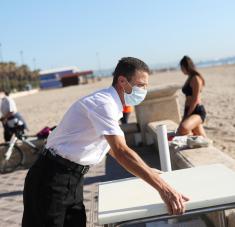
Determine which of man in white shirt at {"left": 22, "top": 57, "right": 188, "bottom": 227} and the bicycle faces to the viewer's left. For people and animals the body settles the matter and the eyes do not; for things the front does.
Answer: the bicycle

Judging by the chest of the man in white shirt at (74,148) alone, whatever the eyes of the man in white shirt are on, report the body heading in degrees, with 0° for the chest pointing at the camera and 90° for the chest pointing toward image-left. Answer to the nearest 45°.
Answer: approximately 270°

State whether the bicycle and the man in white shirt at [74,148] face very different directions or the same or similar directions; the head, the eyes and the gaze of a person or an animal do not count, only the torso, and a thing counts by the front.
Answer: very different directions

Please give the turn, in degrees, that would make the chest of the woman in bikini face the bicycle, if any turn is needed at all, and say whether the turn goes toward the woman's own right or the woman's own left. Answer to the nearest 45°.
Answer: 0° — they already face it

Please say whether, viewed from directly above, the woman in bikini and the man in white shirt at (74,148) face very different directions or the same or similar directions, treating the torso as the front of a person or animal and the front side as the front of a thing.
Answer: very different directions

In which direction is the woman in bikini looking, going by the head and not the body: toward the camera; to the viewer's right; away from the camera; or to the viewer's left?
to the viewer's left

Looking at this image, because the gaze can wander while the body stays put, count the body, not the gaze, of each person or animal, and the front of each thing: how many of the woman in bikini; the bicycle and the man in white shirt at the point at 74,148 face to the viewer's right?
1

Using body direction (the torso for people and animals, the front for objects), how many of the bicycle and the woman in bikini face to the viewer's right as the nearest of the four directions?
0

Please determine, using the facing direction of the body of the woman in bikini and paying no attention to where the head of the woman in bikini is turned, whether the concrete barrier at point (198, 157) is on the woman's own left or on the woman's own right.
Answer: on the woman's own left

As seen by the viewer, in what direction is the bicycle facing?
to the viewer's left

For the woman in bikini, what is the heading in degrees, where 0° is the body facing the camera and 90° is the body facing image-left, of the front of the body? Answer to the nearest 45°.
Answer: approximately 90°
